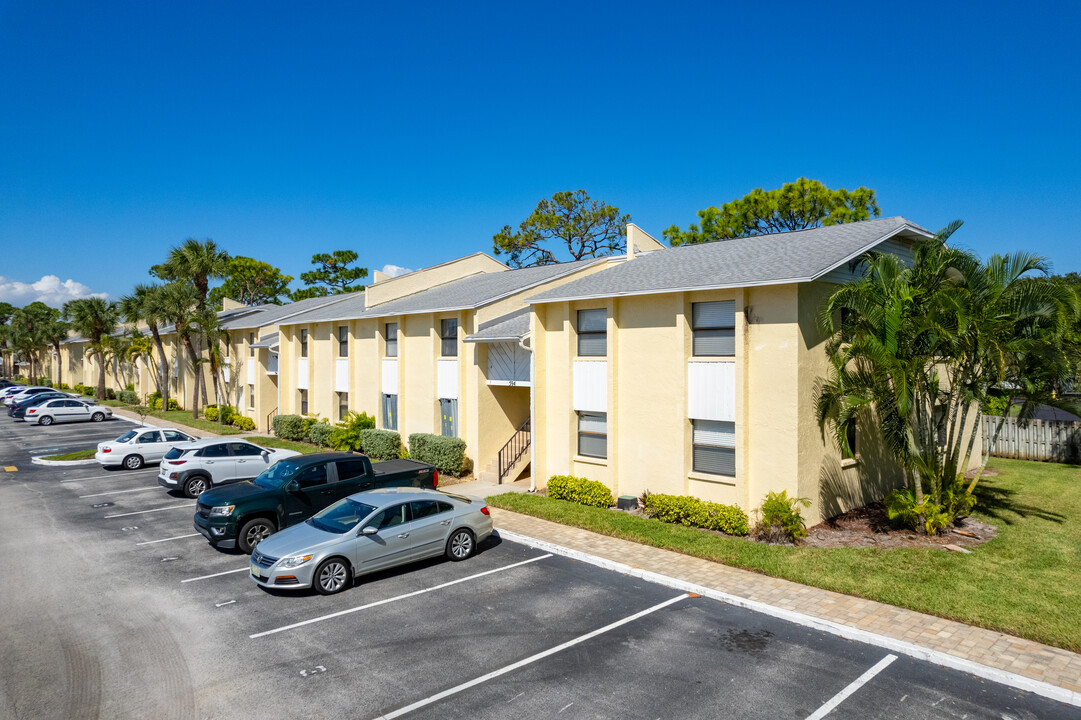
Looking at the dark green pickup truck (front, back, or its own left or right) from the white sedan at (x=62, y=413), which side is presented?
right

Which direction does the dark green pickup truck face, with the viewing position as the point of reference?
facing the viewer and to the left of the viewer

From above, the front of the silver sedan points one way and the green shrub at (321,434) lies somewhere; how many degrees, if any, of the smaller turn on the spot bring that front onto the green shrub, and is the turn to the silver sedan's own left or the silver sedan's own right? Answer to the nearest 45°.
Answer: approximately 135° to the silver sedan's own right

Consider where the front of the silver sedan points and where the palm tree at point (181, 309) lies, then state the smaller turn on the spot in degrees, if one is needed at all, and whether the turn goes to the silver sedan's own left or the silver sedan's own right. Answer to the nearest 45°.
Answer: approximately 135° to the silver sedan's own right

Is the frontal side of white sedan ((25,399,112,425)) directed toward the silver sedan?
no

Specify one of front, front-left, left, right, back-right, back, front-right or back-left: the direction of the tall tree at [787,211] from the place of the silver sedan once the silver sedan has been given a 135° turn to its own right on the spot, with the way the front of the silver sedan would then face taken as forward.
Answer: front-right

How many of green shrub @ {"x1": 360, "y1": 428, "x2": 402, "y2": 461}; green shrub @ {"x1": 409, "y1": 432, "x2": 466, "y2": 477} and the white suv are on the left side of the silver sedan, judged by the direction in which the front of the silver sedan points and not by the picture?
0

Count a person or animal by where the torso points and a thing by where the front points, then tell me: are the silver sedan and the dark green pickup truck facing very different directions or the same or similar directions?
same or similar directions

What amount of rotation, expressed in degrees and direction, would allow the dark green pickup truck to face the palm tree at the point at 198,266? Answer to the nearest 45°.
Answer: approximately 135° to its right
